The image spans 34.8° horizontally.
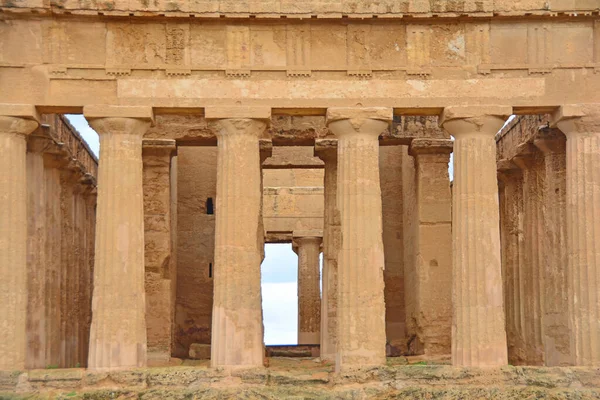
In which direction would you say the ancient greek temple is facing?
toward the camera
